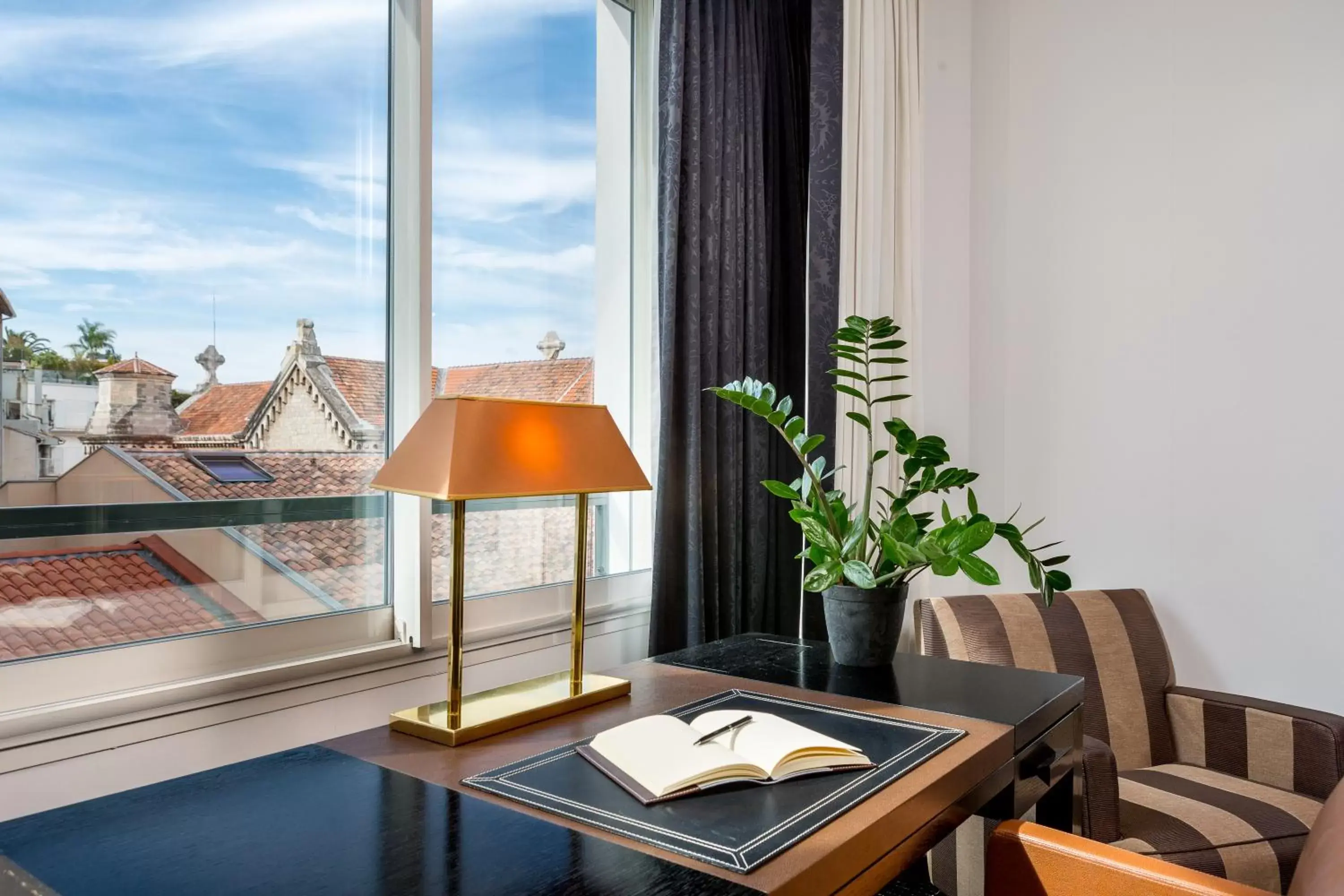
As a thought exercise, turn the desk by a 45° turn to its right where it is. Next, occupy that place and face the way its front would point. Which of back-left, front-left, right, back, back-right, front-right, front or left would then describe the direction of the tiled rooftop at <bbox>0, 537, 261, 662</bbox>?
back-right

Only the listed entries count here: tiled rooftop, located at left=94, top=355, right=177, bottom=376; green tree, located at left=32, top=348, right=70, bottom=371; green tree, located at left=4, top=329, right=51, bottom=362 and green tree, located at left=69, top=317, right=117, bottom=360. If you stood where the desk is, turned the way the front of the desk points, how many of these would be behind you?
4

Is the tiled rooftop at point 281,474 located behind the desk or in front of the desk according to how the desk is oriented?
behind

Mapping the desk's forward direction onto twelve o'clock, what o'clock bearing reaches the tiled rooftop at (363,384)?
The tiled rooftop is roughly at 7 o'clock from the desk.

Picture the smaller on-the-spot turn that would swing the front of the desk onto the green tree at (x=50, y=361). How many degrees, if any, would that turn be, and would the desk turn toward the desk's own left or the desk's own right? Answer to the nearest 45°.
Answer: approximately 180°

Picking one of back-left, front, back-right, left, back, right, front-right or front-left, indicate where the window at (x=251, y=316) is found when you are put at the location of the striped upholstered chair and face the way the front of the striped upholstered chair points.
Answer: right

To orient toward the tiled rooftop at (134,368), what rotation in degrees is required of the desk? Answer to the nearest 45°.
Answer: approximately 180°

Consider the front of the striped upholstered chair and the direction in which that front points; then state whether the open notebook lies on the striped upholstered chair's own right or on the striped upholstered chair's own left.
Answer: on the striped upholstered chair's own right

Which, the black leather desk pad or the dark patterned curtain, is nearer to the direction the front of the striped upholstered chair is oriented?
the black leather desk pad

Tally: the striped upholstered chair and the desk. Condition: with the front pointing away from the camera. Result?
0

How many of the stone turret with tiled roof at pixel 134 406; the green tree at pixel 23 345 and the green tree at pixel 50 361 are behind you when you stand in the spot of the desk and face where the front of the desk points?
3

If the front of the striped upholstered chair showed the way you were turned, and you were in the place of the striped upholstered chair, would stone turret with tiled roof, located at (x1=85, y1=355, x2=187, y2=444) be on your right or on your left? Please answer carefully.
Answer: on your right
